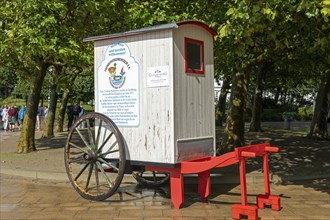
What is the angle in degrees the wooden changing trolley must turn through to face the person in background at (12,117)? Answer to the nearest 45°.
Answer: approximately 180°

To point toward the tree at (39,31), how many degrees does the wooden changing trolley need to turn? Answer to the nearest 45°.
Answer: approximately 180°

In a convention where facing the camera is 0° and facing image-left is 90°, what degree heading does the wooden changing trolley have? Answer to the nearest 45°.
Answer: approximately 315°
